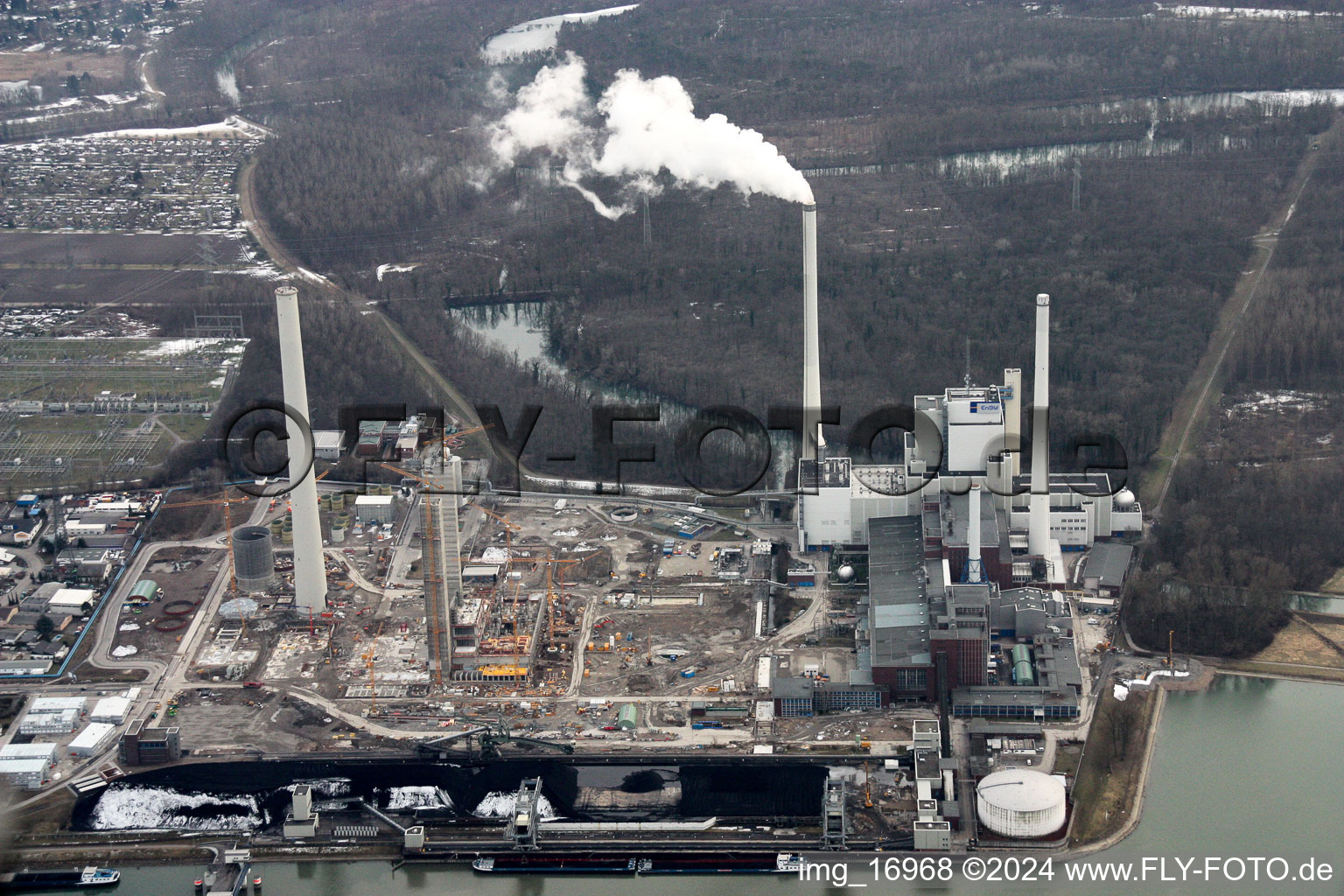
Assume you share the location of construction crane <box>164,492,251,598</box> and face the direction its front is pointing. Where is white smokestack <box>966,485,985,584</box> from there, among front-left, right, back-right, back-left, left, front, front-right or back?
back-left

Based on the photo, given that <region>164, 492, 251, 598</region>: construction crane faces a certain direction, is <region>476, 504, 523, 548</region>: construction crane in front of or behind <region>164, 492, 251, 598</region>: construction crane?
behind

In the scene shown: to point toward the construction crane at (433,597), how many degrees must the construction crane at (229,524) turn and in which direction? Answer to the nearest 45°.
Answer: approximately 135° to its left

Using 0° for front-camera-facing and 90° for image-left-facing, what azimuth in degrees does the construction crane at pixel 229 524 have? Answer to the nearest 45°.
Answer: approximately 90°

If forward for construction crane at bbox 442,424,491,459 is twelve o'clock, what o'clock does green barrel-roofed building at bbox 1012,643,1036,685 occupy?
The green barrel-roofed building is roughly at 2 o'clock from the construction crane.

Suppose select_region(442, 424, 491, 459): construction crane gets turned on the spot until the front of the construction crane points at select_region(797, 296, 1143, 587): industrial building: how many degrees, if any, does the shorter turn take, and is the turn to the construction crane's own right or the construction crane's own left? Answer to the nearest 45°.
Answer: approximately 45° to the construction crane's own right

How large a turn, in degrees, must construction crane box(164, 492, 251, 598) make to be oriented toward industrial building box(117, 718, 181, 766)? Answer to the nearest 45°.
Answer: approximately 90° to its left

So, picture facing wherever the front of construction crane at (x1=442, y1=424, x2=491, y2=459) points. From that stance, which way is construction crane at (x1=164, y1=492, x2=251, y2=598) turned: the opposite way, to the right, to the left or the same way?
the opposite way

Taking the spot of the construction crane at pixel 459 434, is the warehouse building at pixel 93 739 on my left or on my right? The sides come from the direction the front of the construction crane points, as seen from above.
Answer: on my right

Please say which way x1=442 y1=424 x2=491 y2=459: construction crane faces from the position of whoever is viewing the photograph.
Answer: facing to the right of the viewer

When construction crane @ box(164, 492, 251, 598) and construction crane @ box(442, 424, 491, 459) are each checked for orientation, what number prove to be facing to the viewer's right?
1
